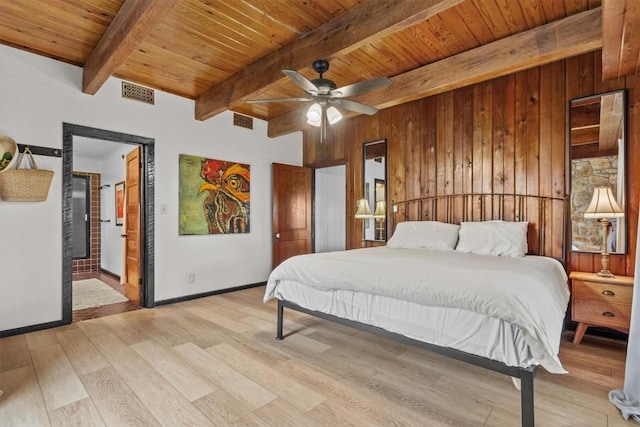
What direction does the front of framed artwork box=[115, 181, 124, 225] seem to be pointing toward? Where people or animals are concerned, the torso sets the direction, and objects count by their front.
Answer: to the viewer's left

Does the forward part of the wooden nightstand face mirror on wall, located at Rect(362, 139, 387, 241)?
no

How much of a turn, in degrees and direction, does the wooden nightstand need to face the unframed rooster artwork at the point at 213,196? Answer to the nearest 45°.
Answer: approximately 90° to its right

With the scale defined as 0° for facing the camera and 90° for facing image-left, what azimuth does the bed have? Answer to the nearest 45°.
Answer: approximately 45°

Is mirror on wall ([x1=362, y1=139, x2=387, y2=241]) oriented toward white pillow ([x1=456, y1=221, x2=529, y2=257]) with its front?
no

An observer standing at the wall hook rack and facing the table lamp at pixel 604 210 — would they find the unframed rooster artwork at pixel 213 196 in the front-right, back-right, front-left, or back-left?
front-left

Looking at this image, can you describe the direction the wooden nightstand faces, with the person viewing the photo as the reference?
facing the viewer

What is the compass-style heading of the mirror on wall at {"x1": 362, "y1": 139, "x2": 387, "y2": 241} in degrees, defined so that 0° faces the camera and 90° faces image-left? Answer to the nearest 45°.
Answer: approximately 45°

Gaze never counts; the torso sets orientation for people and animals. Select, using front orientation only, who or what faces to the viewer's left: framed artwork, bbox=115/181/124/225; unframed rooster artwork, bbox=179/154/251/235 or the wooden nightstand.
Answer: framed artwork, bbox=115/181/124/225

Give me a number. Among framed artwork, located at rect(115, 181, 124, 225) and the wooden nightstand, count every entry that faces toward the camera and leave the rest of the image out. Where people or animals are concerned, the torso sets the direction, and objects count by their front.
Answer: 1

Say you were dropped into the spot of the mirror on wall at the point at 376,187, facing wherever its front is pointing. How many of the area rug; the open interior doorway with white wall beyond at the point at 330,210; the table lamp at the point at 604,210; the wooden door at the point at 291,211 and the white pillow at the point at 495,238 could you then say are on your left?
2

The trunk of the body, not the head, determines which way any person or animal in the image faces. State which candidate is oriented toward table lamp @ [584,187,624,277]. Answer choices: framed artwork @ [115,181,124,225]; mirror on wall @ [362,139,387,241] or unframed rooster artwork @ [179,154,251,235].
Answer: unframed rooster artwork @ [179,154,251,235]

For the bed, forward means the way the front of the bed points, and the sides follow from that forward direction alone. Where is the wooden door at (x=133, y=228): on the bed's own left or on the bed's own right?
on the bed's own right

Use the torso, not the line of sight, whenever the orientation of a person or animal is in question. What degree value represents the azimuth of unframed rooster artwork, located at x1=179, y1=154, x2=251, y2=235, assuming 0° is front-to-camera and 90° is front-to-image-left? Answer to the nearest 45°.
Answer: approximately 315°

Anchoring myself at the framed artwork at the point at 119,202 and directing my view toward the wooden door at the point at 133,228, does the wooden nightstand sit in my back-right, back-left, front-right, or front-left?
front-left

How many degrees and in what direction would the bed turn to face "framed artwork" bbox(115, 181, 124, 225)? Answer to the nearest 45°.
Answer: approximately 45° to its right

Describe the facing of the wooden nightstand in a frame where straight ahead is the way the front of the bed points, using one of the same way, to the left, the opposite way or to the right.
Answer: the same way

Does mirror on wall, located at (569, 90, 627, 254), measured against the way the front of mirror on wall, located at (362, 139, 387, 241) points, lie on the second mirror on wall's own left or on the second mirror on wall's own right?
on the second mirror on wall's own left

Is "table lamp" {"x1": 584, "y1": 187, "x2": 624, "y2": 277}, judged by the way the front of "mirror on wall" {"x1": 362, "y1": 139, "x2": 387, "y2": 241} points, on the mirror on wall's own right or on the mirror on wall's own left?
on the mirror on wall's own left

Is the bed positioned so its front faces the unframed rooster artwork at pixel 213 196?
no
